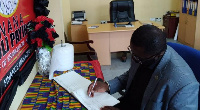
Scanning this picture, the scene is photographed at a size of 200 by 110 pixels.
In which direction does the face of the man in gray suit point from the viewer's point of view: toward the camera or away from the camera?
toward the camera

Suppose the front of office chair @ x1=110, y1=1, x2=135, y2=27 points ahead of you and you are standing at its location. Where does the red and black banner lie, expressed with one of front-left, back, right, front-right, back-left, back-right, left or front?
front

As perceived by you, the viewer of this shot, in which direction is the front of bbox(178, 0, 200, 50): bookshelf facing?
facing the viewer and to the left of the viewer

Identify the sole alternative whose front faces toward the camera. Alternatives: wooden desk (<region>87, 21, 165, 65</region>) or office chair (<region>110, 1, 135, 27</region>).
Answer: the office chair

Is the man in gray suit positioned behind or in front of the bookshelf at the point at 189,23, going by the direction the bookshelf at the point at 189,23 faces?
in front

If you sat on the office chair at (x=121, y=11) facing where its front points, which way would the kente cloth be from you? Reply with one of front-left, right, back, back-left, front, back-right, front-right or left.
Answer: front

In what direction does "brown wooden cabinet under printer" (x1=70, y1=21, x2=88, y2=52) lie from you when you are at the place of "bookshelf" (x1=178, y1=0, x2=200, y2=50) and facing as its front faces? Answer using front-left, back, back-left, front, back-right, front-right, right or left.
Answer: front

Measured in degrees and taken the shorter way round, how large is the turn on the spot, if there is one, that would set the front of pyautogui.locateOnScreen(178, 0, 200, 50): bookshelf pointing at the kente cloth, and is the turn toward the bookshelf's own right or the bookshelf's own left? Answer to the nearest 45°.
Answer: approximately 45° to the bookshelf's own left

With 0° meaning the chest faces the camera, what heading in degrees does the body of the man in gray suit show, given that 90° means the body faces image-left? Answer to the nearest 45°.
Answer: approximately 45°

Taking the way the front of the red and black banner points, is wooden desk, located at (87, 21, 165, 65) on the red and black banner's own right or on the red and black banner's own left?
on the red and black banner's own left

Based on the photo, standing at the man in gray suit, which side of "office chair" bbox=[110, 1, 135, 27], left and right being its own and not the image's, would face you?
front

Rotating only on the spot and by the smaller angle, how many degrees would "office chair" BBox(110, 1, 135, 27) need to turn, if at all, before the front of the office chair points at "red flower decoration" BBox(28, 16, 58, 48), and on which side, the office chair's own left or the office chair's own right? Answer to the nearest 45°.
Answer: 0° — it already faces it

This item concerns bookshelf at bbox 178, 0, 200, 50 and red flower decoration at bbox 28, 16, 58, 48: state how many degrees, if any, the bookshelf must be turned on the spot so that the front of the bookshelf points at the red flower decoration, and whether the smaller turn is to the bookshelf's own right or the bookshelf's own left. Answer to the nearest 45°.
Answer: approximately 45° to the bookshelf's own left

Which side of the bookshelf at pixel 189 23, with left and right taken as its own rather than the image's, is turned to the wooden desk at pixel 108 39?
front

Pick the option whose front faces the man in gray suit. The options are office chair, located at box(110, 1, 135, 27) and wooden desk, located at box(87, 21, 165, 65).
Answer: the office chair

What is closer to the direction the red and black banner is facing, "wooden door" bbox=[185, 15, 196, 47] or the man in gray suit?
the man in gray suit

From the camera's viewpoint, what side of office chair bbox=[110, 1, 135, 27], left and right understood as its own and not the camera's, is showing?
front

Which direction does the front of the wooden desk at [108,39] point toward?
away from the camera
